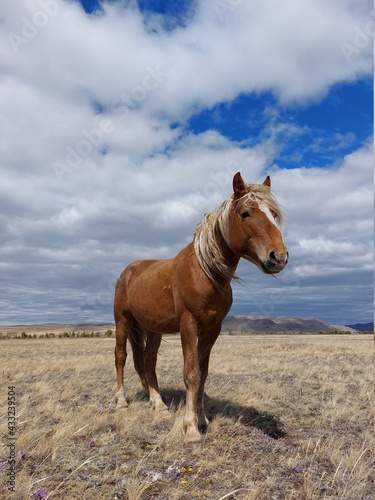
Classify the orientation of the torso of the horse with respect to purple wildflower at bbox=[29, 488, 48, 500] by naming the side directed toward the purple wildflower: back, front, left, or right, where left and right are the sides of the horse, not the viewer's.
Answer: right

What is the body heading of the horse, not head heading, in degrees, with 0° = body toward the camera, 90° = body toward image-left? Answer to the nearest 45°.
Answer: approximately 315°
